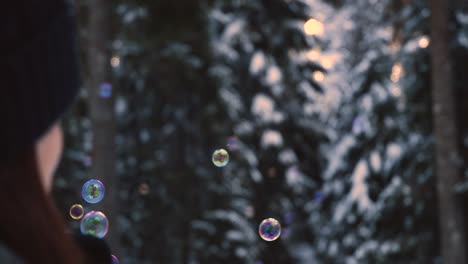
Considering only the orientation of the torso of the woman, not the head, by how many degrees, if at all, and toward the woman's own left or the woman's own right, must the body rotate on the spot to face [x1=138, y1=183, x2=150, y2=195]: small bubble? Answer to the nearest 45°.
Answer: approximately 45° to the woman's own left

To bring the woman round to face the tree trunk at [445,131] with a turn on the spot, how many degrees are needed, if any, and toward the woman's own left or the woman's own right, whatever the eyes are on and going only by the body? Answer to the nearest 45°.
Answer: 0° — they already face it

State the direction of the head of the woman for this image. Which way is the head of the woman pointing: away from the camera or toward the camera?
away from the camera

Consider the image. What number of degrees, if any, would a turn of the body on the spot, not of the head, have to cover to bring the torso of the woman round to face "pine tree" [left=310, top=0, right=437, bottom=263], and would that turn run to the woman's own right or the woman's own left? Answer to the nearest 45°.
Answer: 0° — they already face it

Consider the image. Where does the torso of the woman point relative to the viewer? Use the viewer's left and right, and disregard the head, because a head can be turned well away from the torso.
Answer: facing away from the viewer and to the right of the viewer
